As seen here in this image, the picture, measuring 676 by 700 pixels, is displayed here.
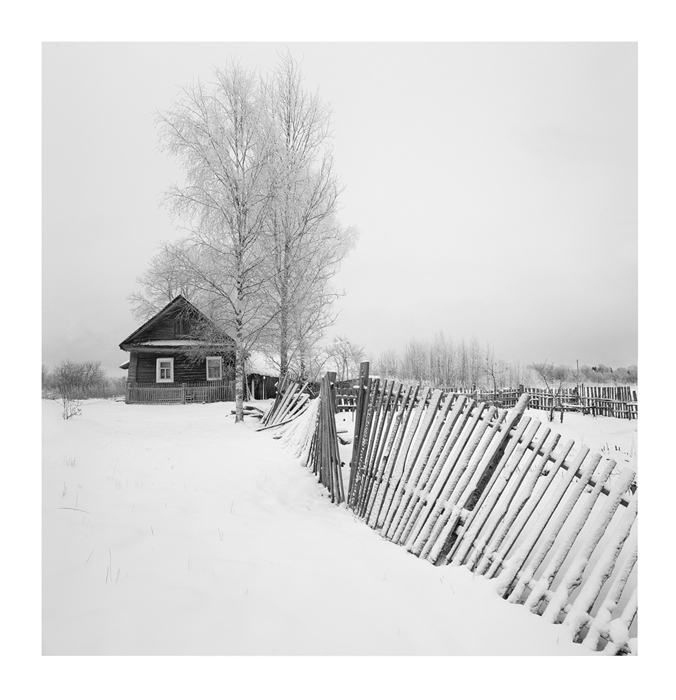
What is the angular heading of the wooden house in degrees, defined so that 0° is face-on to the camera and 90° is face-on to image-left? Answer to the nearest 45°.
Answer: approximately 0°

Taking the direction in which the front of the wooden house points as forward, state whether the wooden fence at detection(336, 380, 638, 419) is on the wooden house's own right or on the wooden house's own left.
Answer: on the wooden house's own left

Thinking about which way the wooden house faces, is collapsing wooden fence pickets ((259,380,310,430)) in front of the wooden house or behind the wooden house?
in front

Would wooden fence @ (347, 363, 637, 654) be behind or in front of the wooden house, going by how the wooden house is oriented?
in front

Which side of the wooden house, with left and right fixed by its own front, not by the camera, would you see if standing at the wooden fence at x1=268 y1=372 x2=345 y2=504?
front
